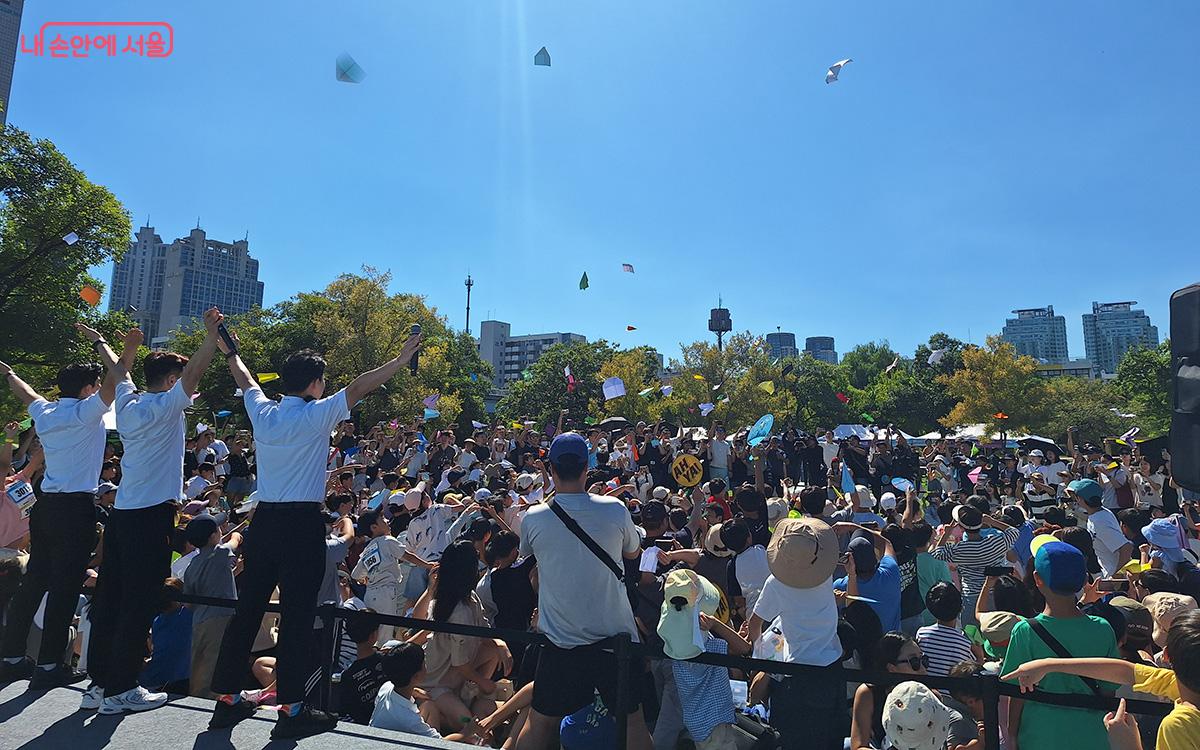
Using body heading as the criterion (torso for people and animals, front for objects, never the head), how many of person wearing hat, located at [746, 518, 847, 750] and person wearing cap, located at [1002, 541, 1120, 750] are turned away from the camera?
2

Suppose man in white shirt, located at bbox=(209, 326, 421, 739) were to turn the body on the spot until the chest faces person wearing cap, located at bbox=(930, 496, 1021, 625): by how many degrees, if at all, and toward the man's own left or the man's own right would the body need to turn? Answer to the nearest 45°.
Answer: approximately 45° to the man's own right

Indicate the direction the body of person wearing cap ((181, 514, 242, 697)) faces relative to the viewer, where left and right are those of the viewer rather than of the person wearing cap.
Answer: facing away from the viewer and to the right of the viewer

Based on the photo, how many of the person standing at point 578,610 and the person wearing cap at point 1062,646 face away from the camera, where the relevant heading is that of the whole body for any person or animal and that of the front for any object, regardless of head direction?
2

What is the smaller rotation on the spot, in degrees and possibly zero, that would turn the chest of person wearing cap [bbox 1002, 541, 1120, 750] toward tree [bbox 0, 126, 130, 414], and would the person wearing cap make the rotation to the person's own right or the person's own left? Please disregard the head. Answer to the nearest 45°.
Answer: approximately 90° to the person's own left

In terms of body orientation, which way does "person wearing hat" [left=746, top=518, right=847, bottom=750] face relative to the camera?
away from the camera

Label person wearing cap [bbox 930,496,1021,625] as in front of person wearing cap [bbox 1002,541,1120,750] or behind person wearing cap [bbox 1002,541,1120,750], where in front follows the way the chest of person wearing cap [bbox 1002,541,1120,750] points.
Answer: in front

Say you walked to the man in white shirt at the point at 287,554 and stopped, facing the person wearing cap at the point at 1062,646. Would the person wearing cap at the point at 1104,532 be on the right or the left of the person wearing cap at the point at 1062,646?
left

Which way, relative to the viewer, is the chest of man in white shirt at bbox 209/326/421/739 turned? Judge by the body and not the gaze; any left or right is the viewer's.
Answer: facing away from the viewer and to the right of the viewer

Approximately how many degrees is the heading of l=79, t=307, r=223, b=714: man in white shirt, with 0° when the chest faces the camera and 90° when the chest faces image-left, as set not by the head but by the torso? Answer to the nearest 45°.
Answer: approximately 225°

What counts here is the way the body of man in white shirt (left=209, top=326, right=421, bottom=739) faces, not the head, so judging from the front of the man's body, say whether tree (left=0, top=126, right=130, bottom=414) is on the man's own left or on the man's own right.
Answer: on the man's own left

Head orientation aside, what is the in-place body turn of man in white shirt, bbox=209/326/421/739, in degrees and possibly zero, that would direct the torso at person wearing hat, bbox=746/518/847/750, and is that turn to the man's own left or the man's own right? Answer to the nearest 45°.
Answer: approximately 45° to the man's own right

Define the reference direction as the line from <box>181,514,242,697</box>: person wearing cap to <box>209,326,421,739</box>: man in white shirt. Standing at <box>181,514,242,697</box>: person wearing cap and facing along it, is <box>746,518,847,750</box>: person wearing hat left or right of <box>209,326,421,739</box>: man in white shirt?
left

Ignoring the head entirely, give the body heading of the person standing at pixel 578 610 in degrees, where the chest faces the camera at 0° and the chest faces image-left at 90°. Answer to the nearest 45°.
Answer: approximately 180°

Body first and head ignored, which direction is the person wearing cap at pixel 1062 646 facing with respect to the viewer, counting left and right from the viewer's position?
facing away from the viewer

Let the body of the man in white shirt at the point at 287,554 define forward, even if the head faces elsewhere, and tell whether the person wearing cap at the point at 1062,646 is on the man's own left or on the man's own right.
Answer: on the man's own right
